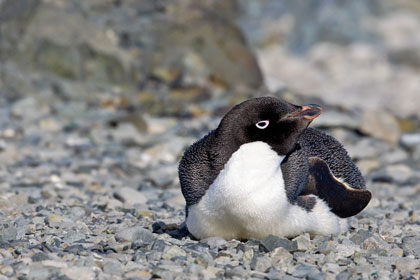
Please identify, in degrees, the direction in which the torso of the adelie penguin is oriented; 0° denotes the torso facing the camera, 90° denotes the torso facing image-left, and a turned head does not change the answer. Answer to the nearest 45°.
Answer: approximately 45°

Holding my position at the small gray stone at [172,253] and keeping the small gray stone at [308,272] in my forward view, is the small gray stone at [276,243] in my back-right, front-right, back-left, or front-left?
front-left

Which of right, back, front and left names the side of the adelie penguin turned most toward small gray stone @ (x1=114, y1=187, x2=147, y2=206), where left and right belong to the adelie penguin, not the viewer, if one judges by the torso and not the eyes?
right

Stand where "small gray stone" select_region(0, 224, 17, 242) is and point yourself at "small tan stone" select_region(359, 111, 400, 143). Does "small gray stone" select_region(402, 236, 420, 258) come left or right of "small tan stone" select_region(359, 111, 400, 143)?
right

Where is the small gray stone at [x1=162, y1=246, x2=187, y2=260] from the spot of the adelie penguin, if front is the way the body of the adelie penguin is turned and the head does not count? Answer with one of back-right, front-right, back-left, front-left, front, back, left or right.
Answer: front

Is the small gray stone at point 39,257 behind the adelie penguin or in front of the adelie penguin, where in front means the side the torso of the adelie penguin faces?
in front

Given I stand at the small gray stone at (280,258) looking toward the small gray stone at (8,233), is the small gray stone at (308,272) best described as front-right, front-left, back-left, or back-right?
back-left

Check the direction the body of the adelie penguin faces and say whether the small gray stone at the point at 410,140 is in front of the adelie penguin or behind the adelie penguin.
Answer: behind

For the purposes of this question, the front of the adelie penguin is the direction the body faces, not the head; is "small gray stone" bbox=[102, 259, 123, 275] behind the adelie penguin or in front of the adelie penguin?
in front
